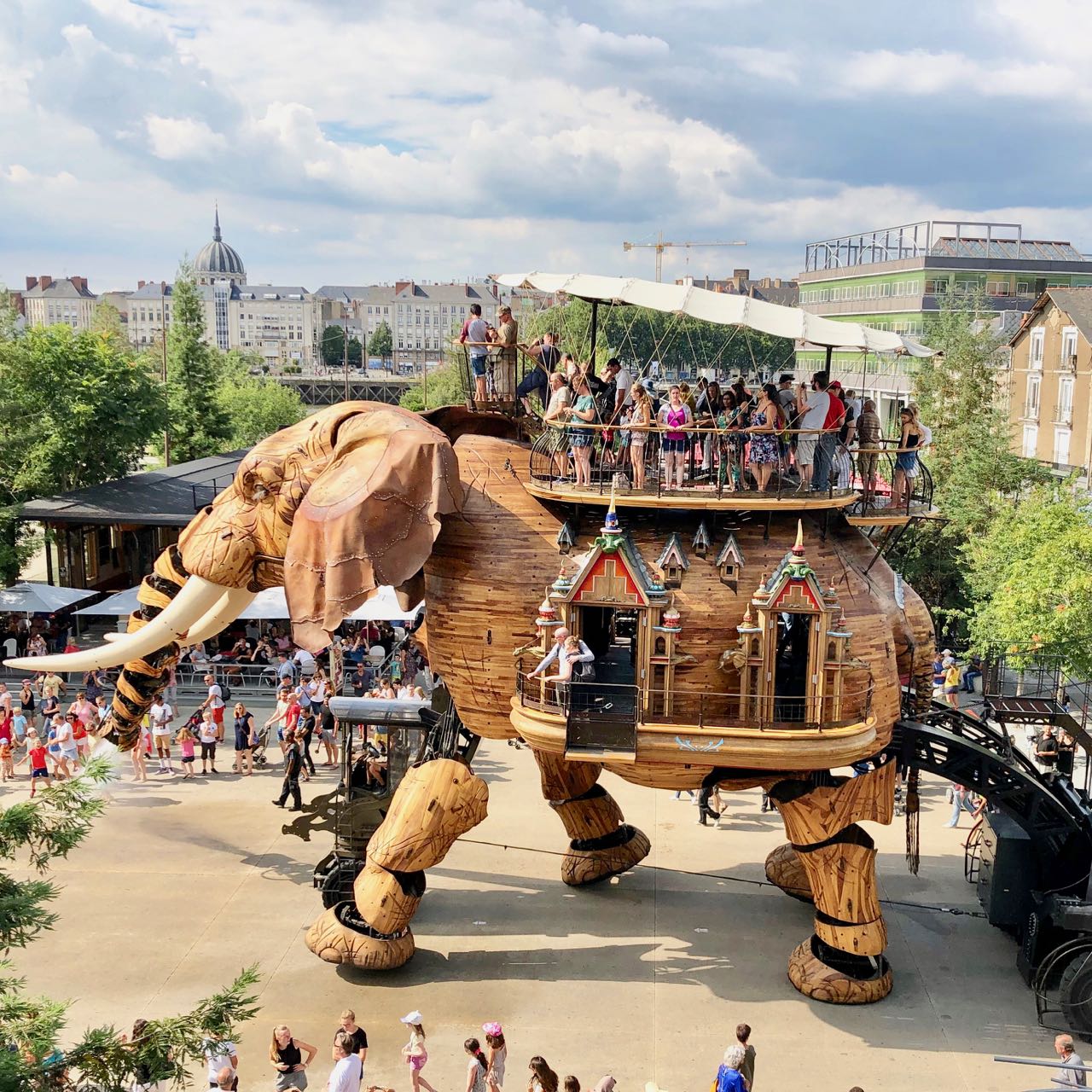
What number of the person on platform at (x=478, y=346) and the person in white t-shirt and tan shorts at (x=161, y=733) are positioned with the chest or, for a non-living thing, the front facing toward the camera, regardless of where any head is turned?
1

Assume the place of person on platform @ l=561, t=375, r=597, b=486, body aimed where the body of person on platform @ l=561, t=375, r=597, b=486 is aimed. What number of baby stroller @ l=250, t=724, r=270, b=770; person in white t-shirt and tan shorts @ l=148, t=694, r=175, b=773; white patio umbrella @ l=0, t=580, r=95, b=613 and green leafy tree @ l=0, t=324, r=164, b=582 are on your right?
4

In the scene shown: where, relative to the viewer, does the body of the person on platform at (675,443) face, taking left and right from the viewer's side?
facing the viewer

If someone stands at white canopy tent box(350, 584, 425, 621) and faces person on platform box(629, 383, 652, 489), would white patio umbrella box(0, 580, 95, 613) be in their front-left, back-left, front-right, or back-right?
back-right

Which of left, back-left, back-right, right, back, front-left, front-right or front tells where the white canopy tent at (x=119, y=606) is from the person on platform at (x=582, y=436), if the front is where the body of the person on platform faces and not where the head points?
right

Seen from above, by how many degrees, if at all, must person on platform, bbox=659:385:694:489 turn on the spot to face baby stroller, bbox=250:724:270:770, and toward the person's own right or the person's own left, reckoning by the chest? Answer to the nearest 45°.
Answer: approximately 135° to the person's own right

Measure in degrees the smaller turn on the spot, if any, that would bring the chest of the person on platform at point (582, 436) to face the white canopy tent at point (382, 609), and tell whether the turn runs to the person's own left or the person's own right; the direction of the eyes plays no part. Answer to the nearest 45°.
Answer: approximately 135° to the person's own right
